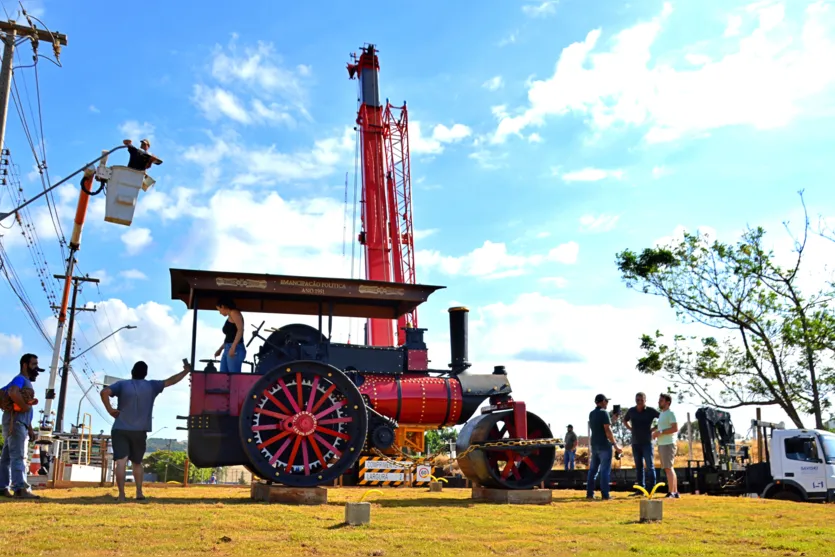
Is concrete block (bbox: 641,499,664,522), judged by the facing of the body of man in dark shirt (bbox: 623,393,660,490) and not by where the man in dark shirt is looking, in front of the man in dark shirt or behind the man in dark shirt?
in front

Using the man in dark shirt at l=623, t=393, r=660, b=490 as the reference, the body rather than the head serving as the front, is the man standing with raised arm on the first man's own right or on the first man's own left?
on the first man's own right

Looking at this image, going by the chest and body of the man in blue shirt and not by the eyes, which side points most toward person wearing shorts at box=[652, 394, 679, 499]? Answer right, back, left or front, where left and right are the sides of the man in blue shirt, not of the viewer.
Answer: front

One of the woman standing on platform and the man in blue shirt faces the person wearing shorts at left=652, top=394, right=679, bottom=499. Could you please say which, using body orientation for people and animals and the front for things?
the man in blue shirt

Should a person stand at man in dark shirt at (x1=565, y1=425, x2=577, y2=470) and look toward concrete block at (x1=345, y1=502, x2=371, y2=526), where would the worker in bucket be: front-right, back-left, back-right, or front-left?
front-right

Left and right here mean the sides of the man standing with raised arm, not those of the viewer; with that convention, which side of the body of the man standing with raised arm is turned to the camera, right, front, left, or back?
back

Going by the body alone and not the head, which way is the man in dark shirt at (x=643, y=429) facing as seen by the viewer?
toward the camera

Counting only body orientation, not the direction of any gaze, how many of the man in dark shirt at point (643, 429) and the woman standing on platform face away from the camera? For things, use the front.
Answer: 0

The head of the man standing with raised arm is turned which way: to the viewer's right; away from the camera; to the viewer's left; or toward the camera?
away from the camera

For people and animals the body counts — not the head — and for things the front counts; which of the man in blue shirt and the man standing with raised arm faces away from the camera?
the man standing with raised arm

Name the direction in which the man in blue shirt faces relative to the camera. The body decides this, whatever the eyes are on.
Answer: to the viewer's right

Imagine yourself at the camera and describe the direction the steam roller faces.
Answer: facing to the right of the viewer

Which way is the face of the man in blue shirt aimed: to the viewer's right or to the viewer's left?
to the viewer's right
